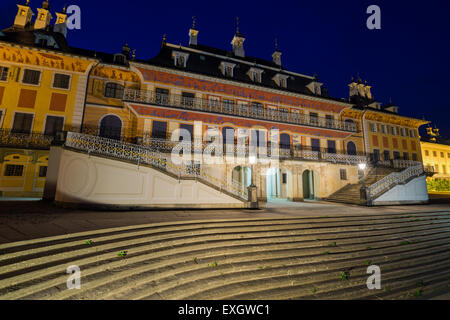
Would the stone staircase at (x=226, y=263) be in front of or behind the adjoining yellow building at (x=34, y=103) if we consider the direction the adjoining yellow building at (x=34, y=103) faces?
in front

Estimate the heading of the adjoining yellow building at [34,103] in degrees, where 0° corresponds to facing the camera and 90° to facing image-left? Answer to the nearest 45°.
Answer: approximately 0°

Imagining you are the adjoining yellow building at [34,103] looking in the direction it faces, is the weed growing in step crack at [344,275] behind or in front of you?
in front
